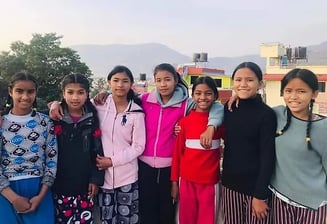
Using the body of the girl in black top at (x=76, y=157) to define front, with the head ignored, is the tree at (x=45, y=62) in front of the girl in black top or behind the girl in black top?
behind

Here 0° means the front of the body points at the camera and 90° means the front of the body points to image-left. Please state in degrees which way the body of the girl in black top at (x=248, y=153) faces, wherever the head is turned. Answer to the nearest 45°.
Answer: approximately 45°

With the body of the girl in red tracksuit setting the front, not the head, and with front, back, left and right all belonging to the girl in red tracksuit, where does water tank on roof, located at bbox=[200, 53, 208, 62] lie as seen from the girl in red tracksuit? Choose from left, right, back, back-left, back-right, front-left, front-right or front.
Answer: back

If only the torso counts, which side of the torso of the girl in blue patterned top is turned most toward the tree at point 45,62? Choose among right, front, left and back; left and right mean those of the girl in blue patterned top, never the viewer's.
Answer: back

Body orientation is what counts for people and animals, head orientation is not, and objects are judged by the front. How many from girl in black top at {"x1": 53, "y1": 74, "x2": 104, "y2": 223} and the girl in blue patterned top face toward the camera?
2

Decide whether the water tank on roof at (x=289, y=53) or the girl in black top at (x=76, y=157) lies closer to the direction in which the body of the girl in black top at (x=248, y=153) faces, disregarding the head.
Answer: the girl in black top

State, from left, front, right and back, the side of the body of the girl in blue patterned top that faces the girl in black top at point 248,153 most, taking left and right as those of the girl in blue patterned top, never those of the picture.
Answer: left

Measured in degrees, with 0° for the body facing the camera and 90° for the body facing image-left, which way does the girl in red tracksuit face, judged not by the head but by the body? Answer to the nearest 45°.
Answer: approximately 0°

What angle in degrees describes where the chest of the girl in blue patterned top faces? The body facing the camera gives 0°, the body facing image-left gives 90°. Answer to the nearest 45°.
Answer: approximately 0°
